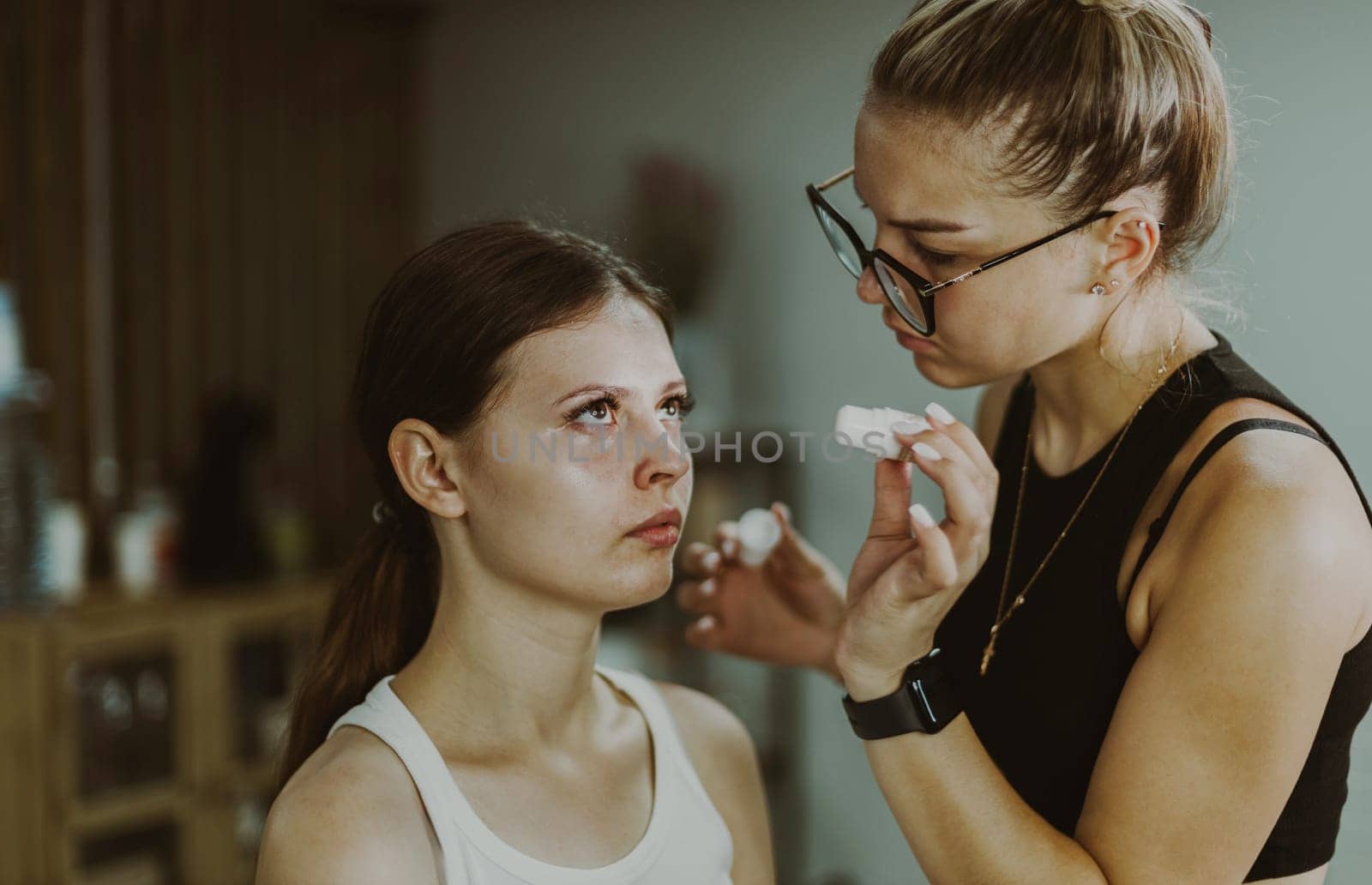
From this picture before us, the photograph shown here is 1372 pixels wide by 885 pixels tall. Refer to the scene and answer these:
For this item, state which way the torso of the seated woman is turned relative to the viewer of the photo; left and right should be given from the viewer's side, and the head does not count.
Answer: facing the viewer and to the right of the viewer

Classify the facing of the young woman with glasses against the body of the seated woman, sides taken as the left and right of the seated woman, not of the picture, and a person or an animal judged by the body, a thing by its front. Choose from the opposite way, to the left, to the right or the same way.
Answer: to the right

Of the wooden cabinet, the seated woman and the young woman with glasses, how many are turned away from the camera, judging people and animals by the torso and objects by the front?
0

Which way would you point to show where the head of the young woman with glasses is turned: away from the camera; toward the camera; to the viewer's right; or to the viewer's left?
to the viewer's left

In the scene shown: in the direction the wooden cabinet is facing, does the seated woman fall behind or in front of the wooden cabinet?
in front

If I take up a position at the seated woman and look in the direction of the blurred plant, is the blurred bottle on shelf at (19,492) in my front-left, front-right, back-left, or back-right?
front-left

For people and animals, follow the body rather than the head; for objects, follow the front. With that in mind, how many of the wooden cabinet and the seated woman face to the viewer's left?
0

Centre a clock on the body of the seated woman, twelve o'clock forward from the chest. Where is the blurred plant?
The blurred plant is roughly at 8 o'clock from the seated woman.

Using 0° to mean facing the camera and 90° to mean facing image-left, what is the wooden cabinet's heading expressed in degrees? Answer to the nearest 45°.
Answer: approximately 315°

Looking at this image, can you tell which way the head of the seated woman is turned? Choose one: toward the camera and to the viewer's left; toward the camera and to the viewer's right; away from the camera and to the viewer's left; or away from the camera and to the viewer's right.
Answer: toward the camera and to the viewer's right
